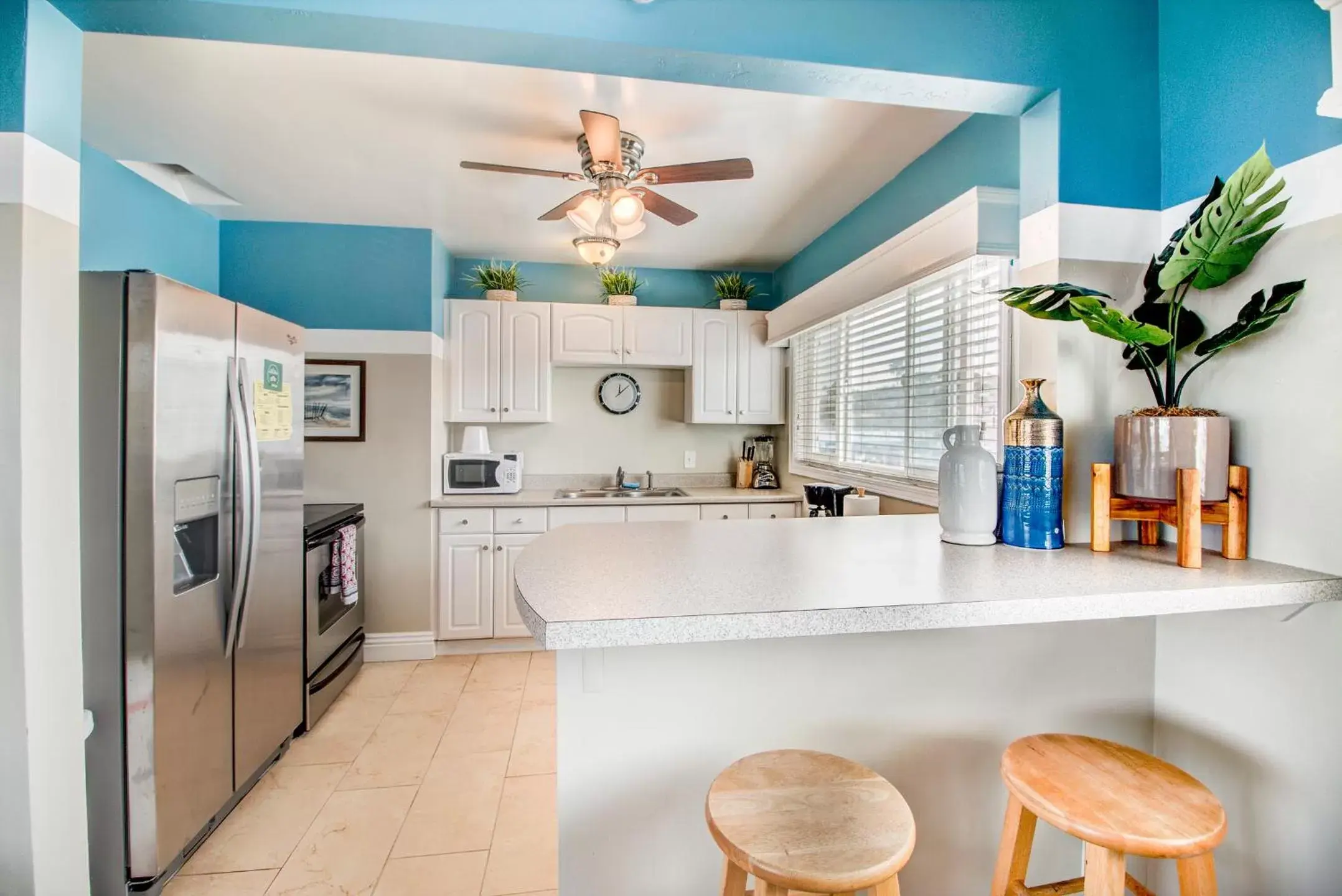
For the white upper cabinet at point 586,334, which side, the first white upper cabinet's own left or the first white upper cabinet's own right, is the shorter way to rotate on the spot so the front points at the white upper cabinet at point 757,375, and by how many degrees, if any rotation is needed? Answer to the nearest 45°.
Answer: approximately 90° to the first white upper cabinet's own left

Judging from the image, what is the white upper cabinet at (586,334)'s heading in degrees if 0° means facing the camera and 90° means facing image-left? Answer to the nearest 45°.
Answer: approximately 0°

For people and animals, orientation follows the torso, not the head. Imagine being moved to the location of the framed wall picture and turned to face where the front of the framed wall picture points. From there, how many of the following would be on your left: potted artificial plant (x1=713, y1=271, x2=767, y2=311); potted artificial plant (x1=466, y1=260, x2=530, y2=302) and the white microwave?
3

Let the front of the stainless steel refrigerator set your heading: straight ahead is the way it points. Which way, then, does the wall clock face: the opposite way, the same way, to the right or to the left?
to the right

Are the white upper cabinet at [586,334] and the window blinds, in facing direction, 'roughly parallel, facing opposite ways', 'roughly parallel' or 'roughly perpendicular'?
roughly perpendicular

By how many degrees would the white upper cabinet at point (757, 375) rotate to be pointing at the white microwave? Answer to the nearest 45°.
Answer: approximately 90° to its right

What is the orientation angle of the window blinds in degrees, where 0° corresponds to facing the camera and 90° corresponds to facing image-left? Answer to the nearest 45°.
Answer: approximately 45°

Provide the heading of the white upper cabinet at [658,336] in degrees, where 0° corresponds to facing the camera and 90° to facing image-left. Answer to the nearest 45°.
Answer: approximately 0°

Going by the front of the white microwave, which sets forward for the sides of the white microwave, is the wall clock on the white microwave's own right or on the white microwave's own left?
on the white microwave's own left

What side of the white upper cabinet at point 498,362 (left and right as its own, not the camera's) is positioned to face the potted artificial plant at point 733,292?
left
